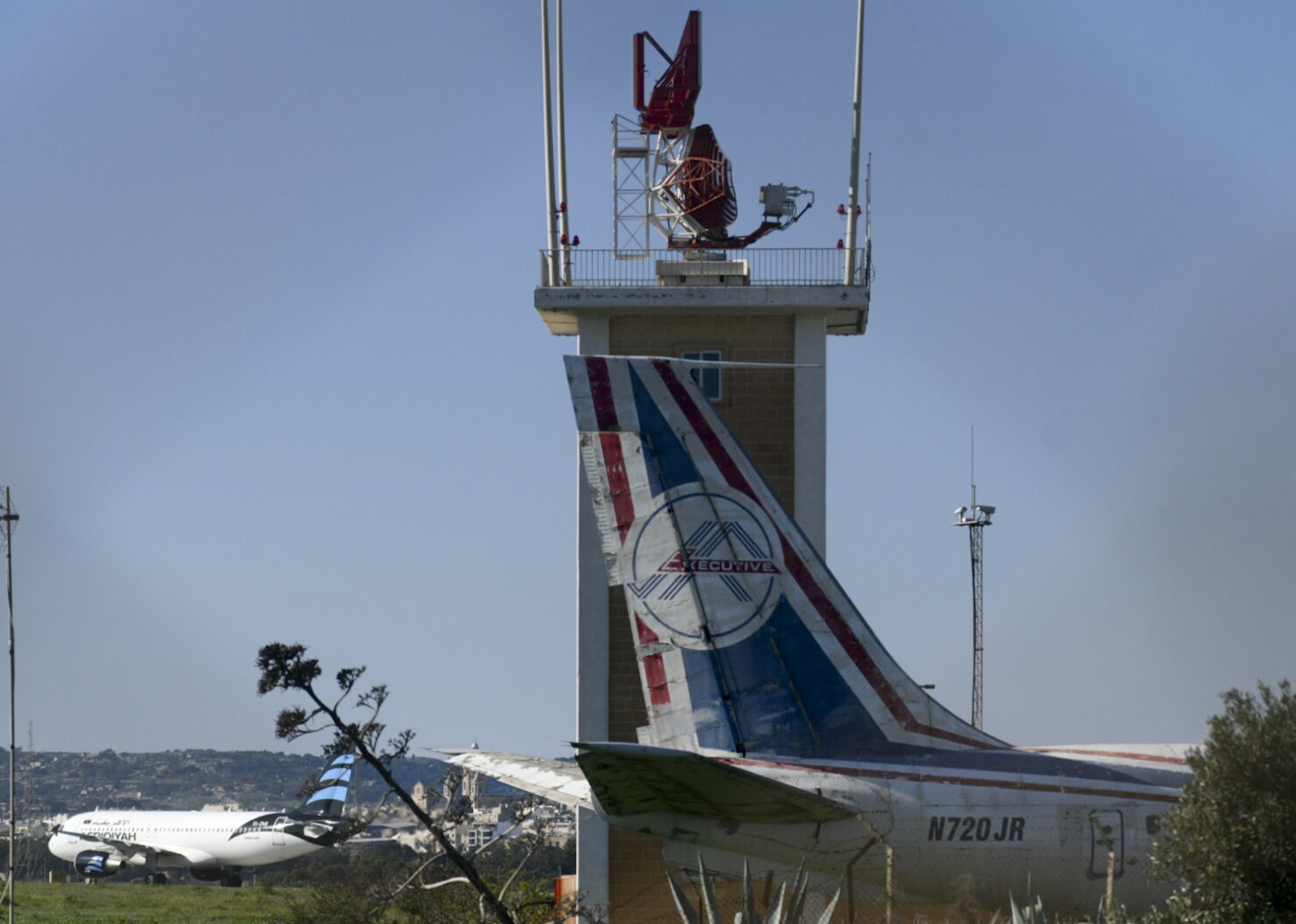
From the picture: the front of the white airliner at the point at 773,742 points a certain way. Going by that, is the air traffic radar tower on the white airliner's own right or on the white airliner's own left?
on the white airliner's own left

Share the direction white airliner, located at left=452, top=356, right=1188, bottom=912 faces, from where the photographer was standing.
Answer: facing to the right of the viewer
